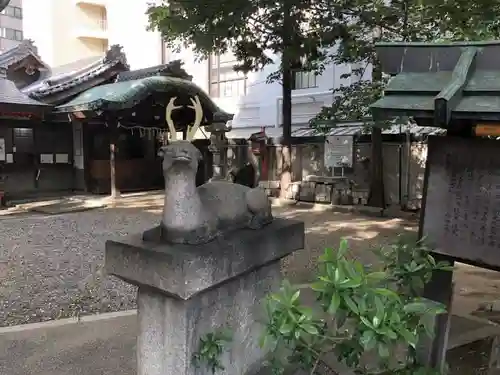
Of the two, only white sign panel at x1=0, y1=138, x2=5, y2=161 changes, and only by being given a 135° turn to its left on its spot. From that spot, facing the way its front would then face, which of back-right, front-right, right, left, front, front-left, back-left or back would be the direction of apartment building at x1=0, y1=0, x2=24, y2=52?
front-left

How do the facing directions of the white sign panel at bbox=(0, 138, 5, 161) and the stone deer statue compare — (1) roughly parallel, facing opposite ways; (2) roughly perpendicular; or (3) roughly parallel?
roughly perpendicular

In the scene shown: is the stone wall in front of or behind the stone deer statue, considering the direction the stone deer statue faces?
behind

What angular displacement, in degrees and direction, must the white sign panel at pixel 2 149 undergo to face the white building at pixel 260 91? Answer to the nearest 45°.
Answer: approximately 90° to its left

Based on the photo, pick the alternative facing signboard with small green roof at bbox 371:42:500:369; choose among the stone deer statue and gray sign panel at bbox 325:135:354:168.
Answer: the gray sign panel

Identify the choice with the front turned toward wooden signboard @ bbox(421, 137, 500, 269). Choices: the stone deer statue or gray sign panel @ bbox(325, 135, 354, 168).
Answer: the gray sign panel

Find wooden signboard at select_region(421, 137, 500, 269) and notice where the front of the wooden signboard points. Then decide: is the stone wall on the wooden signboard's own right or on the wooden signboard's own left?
on the wooden signboard's own right

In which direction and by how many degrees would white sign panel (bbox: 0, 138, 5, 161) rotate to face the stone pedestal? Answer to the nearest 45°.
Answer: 0° — it already faces it

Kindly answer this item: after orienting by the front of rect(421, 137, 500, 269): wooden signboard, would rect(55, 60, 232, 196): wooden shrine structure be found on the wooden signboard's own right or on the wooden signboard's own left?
on the wooden signboard's own right

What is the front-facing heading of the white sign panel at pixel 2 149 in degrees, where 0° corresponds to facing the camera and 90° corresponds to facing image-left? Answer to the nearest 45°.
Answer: approximately 0°

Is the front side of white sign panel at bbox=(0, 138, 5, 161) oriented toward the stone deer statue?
yes
